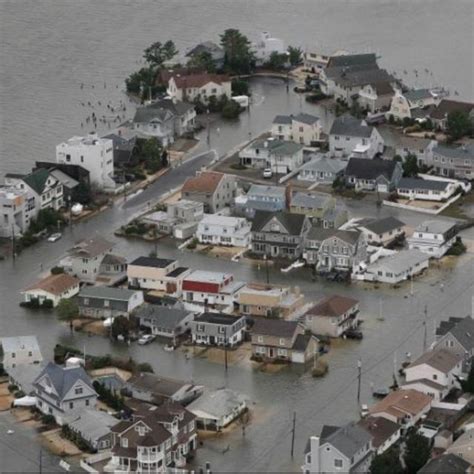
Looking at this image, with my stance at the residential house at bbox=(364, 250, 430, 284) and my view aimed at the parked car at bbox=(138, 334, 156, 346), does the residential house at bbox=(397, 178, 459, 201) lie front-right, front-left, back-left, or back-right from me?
back-right

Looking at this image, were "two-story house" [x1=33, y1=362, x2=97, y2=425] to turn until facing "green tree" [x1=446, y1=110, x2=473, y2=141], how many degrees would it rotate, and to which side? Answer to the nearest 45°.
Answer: approximately 180°

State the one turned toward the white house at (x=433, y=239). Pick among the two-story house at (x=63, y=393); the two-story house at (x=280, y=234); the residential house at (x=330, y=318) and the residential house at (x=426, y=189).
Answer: the residential house at (x=426, y=189)

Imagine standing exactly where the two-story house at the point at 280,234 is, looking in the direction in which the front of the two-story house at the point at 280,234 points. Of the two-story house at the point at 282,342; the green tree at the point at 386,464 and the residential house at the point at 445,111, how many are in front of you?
2

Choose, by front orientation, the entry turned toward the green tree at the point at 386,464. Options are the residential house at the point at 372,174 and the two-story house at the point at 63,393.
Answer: the residential house
